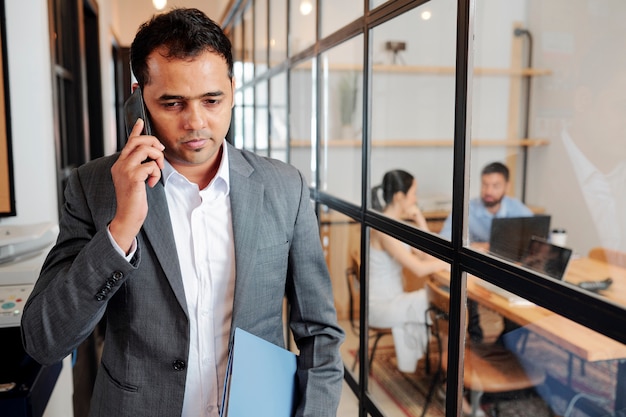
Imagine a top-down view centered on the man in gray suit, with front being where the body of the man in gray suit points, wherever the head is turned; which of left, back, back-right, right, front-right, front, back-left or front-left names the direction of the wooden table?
left

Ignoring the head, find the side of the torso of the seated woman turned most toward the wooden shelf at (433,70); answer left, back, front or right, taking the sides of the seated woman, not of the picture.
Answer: left

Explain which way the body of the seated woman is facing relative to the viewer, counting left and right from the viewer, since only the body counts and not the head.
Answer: facing to the right of the viewer

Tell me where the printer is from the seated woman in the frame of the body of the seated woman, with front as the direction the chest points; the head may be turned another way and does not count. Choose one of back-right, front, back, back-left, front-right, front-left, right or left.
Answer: back-right

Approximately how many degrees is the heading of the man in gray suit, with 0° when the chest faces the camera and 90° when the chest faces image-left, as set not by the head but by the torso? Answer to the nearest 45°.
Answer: approximately 0°

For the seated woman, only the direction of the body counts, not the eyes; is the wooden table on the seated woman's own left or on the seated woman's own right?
on the seated woman's own right

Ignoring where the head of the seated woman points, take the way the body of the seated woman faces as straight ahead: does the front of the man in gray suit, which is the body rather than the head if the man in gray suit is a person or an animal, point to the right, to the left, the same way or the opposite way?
to the right

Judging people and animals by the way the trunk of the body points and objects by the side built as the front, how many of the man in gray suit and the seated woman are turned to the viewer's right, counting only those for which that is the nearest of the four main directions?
1
